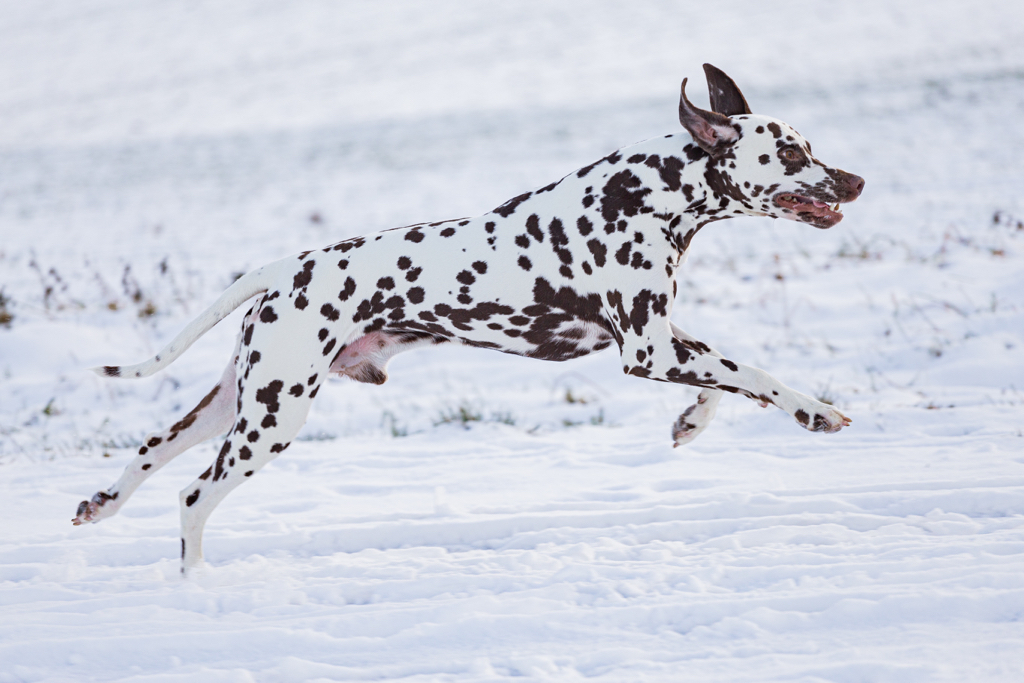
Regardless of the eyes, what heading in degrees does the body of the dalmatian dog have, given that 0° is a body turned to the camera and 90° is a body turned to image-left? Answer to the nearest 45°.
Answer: approximately 270°
